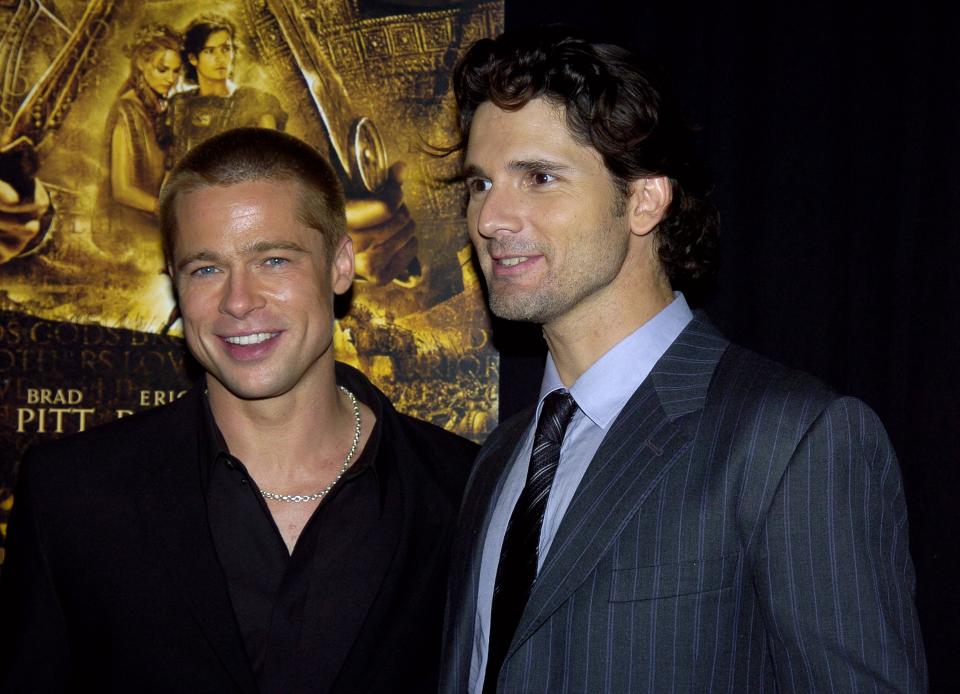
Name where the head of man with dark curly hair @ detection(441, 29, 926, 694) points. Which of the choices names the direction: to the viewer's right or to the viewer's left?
to the viewer's left

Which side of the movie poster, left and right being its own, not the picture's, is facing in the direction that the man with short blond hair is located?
front

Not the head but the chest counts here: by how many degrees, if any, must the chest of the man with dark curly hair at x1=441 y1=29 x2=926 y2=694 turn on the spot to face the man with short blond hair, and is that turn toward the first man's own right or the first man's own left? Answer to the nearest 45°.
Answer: approximately 45° to the first man's own right

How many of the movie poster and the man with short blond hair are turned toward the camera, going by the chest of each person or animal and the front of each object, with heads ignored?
2

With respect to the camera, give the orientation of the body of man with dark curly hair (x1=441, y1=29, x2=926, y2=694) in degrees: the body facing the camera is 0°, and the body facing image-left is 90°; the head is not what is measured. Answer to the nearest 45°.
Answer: approximately 45°

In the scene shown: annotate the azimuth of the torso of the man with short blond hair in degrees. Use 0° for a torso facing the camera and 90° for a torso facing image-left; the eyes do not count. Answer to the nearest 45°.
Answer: approximately 0°

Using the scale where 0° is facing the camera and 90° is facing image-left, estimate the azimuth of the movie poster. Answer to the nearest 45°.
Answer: approximately 0°

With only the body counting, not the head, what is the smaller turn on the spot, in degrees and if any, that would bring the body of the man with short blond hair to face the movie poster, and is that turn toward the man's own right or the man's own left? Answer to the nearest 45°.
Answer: approximately 180°

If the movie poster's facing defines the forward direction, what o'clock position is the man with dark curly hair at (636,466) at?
The man with dark curly hair is roughly at 11 o'clock from the movie poster.
